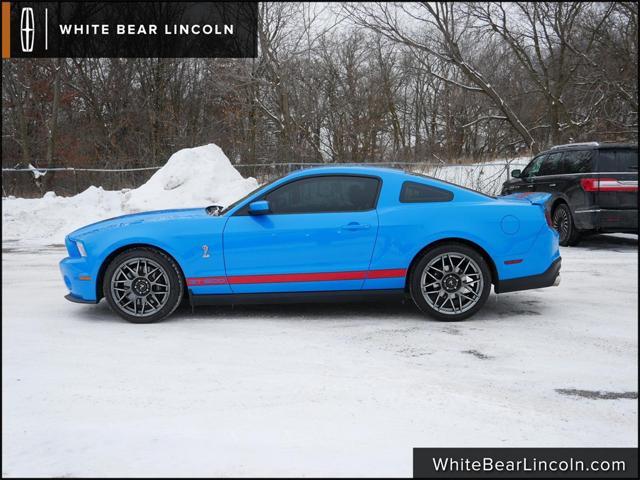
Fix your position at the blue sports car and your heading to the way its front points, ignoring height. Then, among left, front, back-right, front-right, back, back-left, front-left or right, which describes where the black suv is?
back-right

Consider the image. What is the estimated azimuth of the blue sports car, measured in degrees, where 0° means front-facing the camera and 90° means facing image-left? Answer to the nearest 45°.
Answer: approximately 90°

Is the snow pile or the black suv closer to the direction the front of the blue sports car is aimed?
the snow pile

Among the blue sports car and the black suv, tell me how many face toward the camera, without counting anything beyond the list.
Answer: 0

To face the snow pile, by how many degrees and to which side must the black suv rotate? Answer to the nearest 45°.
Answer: approximately 45° to its left

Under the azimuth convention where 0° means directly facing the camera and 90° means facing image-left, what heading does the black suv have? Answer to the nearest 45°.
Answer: approximately 135°

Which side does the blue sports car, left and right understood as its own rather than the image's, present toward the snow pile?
right
